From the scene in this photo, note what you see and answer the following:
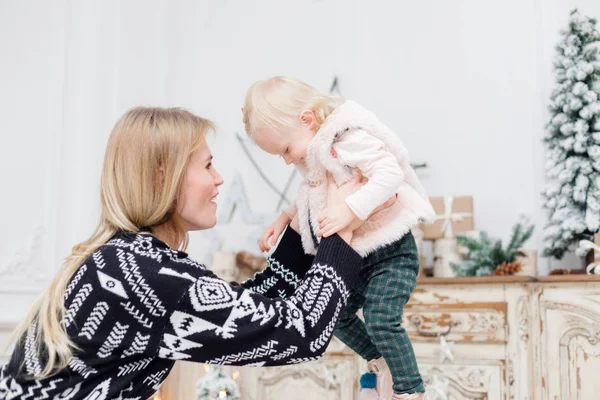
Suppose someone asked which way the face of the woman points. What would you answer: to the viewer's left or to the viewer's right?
to the viewer's right

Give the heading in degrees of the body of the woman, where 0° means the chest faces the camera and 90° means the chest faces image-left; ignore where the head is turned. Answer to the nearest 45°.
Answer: approximately 270°

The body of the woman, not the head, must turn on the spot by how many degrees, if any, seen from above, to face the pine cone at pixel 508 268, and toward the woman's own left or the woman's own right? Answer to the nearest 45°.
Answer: approximately 45° to the woman's own left

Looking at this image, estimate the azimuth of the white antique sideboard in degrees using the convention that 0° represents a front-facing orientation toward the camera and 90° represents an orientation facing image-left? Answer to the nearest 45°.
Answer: approximately 0°

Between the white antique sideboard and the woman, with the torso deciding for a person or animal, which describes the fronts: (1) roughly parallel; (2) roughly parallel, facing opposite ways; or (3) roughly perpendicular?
roughly perpendicular

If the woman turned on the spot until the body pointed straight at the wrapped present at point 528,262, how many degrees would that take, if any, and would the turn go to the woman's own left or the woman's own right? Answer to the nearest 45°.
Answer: approximately 45° to the woman's own left

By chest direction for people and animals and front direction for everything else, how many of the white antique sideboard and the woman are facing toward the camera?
1

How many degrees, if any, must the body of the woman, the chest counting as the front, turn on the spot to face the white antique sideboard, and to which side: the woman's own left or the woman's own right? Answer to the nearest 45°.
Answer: approximately 45° to the woman's own left
